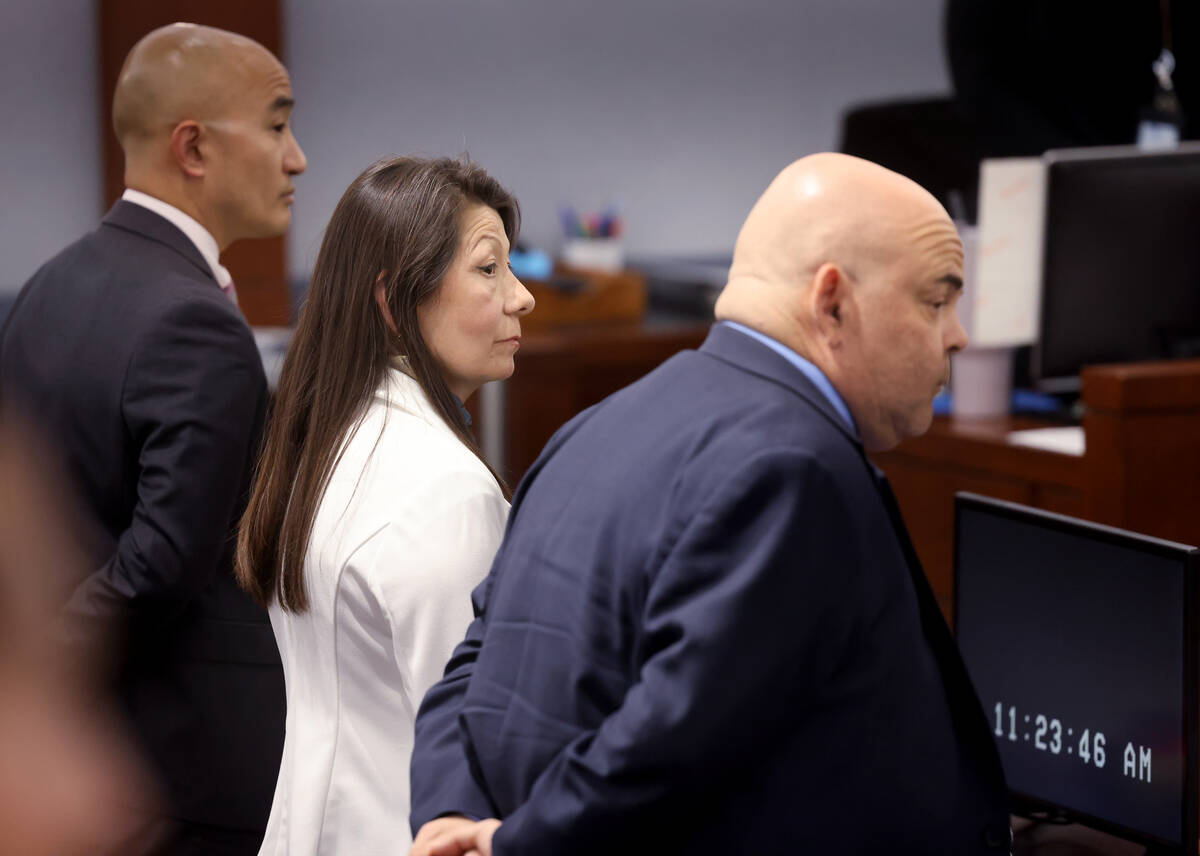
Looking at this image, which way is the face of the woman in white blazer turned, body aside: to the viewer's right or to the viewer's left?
to the viewer's right

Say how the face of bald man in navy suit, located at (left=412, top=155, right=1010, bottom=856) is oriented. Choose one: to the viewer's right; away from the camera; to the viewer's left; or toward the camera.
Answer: to the viewer's right

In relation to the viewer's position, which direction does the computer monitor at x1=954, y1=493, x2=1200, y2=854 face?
facing the viewer and to the left of the viewer

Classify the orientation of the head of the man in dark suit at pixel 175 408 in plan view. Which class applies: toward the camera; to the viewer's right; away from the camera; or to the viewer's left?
to the viewer's right

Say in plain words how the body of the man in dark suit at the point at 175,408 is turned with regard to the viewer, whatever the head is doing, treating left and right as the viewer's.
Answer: facing away from the viewer and to the right of the viewer
